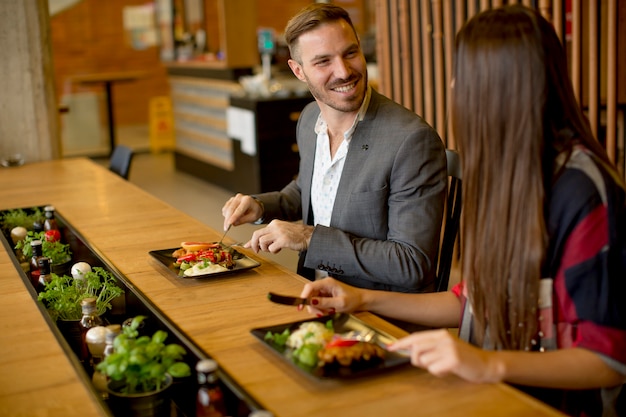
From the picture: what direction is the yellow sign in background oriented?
toward the camera

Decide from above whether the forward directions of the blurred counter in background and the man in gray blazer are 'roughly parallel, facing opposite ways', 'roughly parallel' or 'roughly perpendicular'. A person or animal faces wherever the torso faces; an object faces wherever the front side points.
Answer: roughly parallel

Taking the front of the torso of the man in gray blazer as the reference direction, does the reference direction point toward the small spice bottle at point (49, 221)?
no

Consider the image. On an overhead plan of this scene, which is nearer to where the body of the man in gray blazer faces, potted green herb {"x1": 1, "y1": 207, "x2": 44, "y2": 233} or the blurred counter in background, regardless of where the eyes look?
the potted green herb

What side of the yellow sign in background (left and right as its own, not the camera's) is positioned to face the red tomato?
front

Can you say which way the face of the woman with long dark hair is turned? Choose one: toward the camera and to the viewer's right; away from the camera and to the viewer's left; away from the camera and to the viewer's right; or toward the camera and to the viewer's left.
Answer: away from the camera and to the viewer's left

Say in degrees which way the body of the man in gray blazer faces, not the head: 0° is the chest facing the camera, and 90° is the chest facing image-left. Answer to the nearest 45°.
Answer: approximately 45°

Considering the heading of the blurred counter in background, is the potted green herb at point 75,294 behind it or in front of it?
in front

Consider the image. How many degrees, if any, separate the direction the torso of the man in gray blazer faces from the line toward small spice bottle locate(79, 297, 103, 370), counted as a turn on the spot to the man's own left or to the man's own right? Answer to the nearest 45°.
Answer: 0° — they already face it

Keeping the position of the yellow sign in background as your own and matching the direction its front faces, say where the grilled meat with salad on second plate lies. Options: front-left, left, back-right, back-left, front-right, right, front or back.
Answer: front

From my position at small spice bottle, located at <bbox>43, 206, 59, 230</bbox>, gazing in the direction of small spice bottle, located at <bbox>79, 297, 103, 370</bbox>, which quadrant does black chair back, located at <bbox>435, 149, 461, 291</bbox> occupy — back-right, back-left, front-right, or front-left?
front-left

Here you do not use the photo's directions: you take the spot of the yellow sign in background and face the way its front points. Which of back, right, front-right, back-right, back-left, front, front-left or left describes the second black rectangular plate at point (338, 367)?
front

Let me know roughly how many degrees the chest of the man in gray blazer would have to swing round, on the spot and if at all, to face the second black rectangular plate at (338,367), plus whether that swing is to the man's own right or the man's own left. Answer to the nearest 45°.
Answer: approximately 45° to the man's own left

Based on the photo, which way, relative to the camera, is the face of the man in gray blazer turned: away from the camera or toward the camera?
toward the camera
